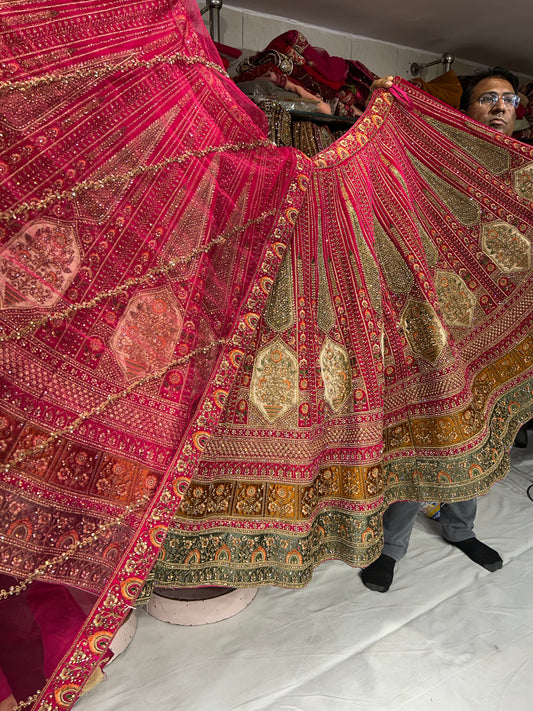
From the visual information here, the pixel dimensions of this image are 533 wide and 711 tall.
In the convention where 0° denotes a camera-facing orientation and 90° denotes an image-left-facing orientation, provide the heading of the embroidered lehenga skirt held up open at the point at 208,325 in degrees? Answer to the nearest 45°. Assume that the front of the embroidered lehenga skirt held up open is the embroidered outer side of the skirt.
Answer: approximately 0°
